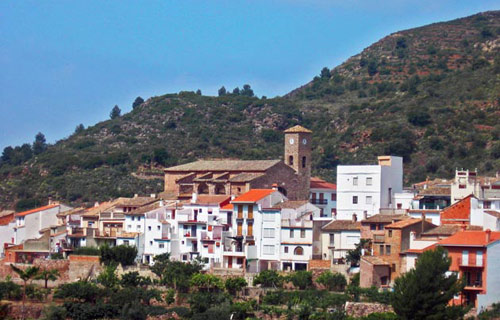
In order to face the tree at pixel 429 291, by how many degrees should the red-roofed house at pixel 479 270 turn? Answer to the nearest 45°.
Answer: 0° — it already faces it

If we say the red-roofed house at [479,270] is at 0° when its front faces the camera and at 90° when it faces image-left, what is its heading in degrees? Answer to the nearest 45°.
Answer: approximately 45°
